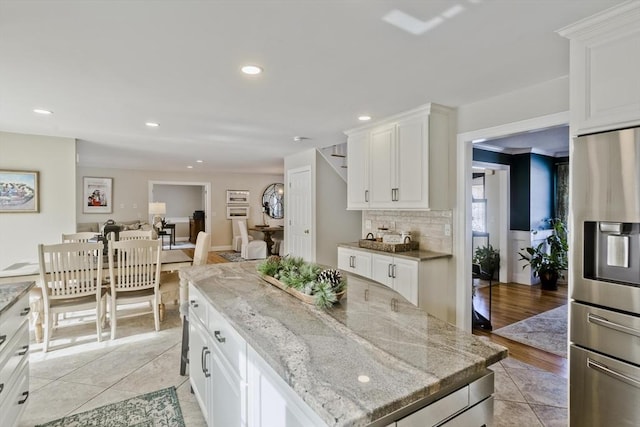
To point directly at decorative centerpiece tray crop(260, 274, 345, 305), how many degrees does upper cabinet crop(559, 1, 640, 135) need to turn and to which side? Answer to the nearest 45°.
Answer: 0° — it already faces it

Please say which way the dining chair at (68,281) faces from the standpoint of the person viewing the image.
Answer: facing away from the viewer

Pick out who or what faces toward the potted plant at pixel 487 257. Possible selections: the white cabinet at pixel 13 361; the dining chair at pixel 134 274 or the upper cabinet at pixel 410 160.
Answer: the white cabinet

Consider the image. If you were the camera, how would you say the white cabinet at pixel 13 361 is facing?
facing to the right of the viewer

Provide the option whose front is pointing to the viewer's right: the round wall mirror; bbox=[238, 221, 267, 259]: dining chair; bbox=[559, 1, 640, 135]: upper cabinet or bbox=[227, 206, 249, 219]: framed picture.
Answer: the dining chair

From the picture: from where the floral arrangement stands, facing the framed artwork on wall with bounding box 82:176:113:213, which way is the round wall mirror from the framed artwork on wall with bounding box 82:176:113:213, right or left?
right

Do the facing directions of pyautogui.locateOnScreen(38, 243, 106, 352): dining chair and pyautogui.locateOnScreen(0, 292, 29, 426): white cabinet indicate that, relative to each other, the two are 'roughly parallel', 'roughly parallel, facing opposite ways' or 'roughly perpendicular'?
roughly perpendicular

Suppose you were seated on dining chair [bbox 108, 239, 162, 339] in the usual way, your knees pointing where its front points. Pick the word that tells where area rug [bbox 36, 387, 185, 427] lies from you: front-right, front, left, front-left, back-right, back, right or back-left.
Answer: back

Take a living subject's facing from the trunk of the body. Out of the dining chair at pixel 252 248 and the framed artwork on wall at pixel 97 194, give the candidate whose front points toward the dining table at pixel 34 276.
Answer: the framed artwork on wall

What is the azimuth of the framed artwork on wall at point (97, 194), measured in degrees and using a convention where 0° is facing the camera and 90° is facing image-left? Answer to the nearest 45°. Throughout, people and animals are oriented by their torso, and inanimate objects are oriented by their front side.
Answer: approximately 0°

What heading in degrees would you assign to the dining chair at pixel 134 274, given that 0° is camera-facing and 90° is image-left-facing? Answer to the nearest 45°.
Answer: approximately 180°
